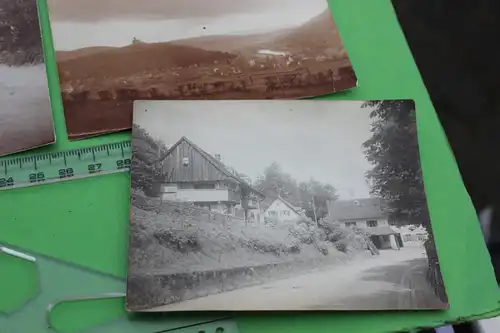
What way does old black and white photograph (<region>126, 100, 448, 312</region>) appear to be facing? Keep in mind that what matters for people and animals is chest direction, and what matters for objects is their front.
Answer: toward the camera

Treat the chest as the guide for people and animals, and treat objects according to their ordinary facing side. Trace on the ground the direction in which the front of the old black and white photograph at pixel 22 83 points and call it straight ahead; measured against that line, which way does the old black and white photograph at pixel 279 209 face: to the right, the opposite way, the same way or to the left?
the same way

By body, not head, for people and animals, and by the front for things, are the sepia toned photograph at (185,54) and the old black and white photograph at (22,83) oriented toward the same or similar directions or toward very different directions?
same or similar directions

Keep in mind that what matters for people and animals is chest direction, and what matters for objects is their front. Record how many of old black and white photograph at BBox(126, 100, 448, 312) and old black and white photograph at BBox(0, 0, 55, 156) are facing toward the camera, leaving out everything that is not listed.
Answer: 2

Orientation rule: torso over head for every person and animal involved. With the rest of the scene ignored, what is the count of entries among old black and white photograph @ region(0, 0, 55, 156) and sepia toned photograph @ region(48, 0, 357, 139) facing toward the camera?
2

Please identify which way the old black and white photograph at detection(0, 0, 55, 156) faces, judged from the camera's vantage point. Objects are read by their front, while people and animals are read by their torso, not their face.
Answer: facing the viewer
